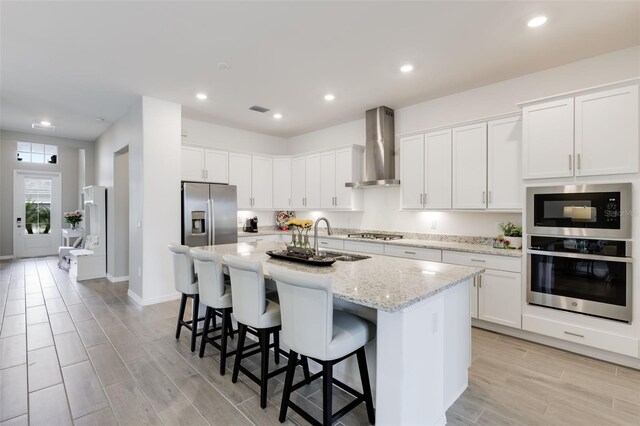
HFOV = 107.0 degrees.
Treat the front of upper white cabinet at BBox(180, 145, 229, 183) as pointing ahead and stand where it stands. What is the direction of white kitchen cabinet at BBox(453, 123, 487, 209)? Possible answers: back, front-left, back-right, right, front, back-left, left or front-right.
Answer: front-left

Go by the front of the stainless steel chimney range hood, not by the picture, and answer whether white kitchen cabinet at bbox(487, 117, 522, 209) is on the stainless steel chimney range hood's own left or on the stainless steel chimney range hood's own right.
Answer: on the stainless steel chimney range hood's own left

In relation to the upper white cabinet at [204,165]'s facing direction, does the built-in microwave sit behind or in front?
in front

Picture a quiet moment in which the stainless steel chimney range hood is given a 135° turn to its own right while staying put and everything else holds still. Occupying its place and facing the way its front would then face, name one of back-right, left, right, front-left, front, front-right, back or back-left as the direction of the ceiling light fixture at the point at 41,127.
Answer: left

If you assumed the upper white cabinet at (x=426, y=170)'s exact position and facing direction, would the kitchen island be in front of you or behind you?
in front

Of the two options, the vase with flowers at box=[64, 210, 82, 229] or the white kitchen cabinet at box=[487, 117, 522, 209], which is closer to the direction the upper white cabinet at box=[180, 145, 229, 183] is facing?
the white kitchen cabinet

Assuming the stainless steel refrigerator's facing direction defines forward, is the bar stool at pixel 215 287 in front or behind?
in front

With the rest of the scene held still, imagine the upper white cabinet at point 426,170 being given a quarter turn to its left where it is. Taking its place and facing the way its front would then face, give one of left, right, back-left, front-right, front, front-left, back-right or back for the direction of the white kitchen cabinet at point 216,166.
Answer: back-right

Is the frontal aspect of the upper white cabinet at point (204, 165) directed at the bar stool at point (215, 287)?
yes

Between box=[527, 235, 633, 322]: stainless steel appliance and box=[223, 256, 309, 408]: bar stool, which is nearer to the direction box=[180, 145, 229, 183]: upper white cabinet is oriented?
the bar stool

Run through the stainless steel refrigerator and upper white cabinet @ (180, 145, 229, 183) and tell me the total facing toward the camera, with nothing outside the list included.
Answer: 2

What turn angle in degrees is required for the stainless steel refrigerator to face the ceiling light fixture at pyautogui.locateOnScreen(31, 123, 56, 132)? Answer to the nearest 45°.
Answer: approximately 135° to its right

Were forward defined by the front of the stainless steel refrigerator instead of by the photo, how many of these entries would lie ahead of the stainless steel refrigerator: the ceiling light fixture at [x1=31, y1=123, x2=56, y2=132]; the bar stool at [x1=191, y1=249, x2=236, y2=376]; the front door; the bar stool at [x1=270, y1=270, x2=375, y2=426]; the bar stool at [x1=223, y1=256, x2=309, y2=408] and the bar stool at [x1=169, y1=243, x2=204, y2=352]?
4
